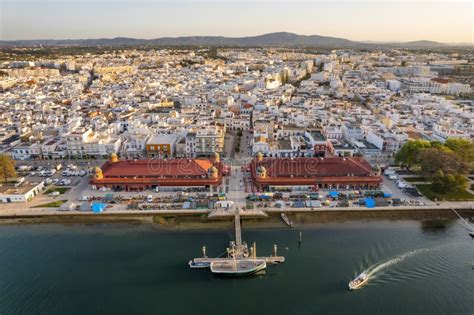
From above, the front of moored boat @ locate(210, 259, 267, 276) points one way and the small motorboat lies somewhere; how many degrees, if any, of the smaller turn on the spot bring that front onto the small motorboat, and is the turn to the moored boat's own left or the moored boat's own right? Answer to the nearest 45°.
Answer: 0° — it already faces it

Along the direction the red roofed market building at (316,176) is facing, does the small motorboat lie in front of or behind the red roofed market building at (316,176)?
in front

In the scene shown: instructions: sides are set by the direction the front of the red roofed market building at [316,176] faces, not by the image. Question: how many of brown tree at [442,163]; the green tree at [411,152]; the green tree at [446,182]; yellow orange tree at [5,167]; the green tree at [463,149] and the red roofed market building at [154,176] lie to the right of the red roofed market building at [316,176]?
2

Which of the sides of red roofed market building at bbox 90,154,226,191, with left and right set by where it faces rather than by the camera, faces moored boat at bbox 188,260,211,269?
front

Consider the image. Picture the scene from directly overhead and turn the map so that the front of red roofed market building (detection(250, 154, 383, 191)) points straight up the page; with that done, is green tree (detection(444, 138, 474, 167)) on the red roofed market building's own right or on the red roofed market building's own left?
on the red roofed market building's own left

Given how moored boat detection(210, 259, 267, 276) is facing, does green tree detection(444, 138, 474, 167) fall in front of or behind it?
in front

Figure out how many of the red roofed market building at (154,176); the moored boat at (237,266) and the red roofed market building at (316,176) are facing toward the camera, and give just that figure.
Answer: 2

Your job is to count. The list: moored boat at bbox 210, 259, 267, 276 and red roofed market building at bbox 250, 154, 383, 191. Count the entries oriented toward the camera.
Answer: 1

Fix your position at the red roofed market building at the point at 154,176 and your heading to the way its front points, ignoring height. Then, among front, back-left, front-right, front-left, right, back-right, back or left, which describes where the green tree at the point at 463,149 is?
left

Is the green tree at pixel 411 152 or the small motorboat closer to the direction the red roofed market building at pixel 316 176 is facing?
the small motorboat

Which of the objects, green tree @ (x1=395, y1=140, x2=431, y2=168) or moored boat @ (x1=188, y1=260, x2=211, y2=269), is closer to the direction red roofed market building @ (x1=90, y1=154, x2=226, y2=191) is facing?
the moored boat

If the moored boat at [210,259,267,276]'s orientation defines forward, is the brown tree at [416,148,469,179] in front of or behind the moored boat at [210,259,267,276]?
in front

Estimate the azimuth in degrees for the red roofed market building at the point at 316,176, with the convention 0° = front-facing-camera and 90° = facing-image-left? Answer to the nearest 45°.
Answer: approximately 0°
